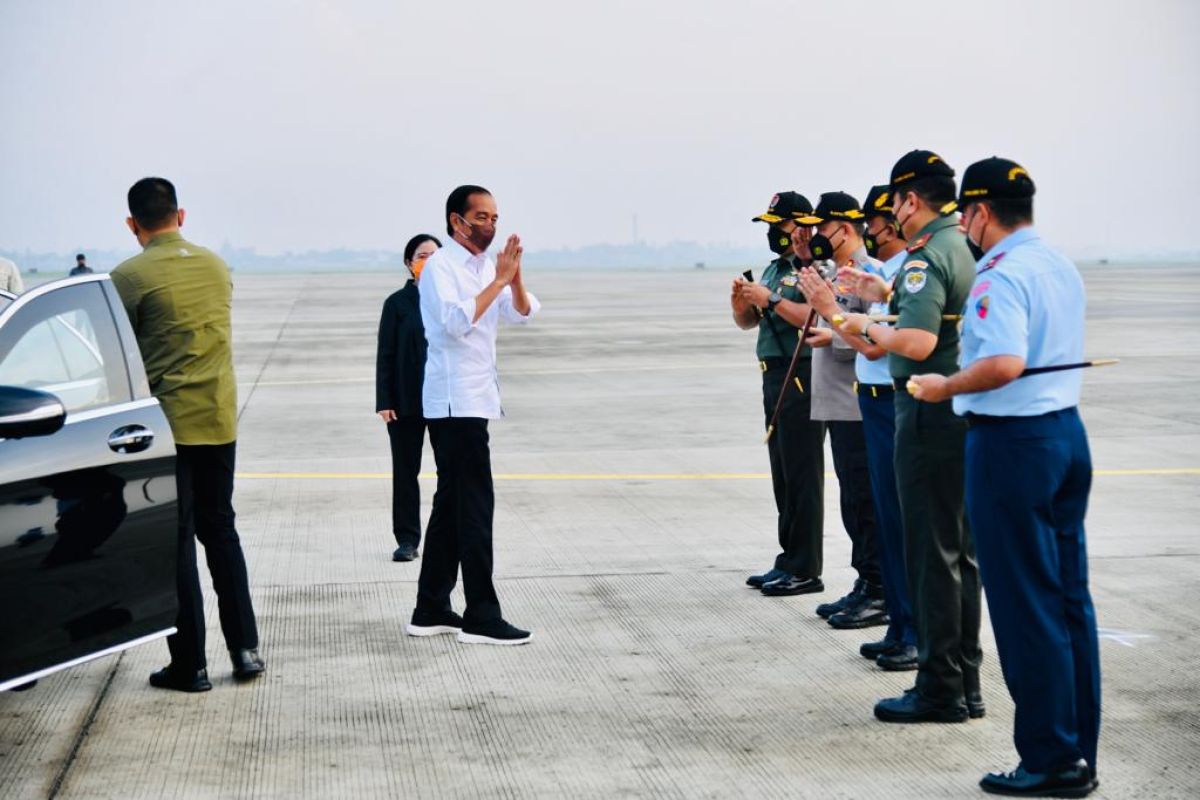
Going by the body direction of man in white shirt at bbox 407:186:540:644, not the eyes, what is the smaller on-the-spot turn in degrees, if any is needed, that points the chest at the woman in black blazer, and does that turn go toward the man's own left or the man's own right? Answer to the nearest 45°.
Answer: approximately 135° to the man's own left

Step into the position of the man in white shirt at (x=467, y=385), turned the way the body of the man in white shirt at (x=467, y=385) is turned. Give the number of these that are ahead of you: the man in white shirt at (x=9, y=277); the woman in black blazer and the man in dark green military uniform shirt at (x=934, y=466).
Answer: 1

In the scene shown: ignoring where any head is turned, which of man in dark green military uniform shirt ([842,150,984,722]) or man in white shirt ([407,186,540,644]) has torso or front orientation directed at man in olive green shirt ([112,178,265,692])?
man in dark green military uniform shirt ([842,150,984,722])

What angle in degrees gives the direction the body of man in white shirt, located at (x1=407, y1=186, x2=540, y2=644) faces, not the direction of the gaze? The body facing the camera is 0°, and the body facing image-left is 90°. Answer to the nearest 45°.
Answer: approximately 315°

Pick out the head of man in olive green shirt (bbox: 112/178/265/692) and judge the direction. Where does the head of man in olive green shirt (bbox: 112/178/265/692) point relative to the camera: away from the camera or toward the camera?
away from the camera

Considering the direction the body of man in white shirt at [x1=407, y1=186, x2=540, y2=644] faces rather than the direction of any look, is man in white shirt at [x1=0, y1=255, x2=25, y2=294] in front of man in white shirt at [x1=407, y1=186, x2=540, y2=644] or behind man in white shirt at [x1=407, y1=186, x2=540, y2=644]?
behind

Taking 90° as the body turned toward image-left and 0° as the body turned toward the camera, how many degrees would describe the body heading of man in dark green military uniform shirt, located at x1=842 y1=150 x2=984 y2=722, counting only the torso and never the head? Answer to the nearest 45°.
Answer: approximately 90°

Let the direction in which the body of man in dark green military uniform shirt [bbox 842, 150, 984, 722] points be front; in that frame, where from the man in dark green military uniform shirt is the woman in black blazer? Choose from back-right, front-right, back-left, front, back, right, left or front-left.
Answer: front-right

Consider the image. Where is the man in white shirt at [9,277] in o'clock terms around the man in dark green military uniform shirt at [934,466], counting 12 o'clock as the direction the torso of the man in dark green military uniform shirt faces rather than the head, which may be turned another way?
The man in white shirt is roughly at 1 o'clock from the man in dark green military uniform shirt.

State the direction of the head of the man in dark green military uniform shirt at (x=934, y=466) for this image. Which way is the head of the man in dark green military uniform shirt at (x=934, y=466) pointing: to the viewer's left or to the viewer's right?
to the viewer's left

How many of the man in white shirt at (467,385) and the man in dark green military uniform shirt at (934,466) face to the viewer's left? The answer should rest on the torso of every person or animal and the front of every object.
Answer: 1
